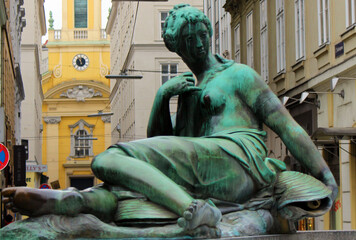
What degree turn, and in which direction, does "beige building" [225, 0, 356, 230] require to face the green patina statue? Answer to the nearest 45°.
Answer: approximately 45° to its left

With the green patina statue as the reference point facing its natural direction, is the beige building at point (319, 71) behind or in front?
behind

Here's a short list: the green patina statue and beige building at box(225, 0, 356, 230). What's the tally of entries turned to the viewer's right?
0

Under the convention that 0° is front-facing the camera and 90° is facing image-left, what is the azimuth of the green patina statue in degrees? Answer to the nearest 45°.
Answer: approximately 45°

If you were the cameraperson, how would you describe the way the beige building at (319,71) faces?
facing the viewer and to the left of the viewer
